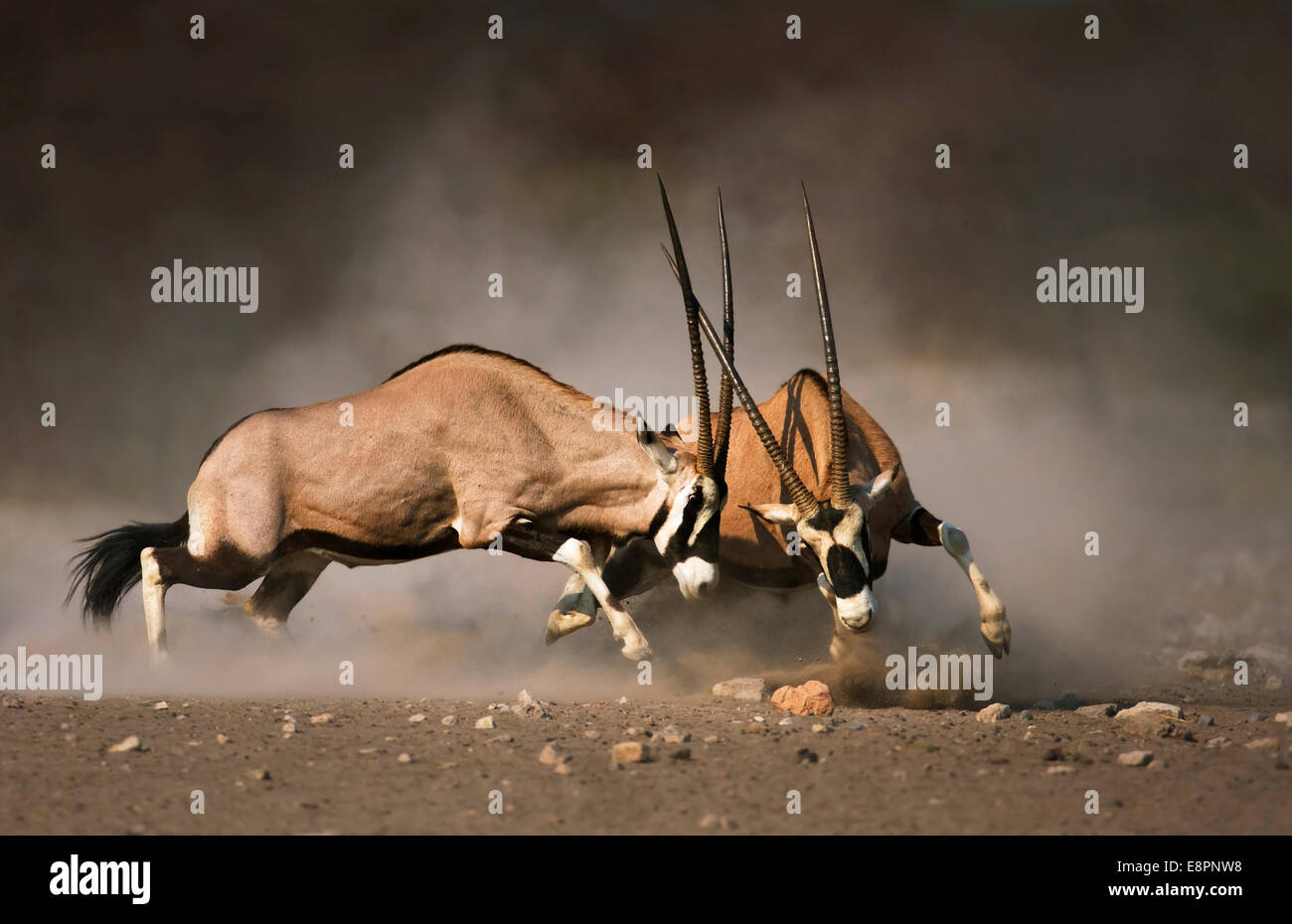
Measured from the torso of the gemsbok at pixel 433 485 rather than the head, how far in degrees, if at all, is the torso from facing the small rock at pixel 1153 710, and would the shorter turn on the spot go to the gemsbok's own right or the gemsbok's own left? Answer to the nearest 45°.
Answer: approximately 45° to the gemsbok's own right

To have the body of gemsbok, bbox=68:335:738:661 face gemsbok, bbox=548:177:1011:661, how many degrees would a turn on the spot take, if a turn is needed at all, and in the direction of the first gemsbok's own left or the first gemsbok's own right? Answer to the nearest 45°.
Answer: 0° — it already faces it

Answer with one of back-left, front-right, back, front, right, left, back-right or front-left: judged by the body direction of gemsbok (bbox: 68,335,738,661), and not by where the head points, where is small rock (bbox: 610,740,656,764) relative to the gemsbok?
right

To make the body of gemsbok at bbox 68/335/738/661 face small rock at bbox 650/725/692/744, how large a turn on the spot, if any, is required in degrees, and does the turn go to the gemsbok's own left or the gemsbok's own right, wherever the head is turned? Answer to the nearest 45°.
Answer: approximately 90° to the gemsbok's own right

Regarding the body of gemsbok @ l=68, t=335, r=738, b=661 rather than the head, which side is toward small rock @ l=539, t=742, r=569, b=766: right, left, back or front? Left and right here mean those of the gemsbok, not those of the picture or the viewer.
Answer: right

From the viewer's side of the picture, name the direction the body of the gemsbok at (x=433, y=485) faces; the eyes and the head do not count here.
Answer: to the viewer's right

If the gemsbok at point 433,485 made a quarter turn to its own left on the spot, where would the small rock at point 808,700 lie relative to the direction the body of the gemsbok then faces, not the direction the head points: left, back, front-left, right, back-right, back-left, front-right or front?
back-right

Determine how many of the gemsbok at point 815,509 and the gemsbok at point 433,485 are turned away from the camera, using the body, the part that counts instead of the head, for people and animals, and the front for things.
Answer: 0

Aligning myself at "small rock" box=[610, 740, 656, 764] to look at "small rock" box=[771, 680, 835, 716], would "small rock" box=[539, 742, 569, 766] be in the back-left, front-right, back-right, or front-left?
back-left
